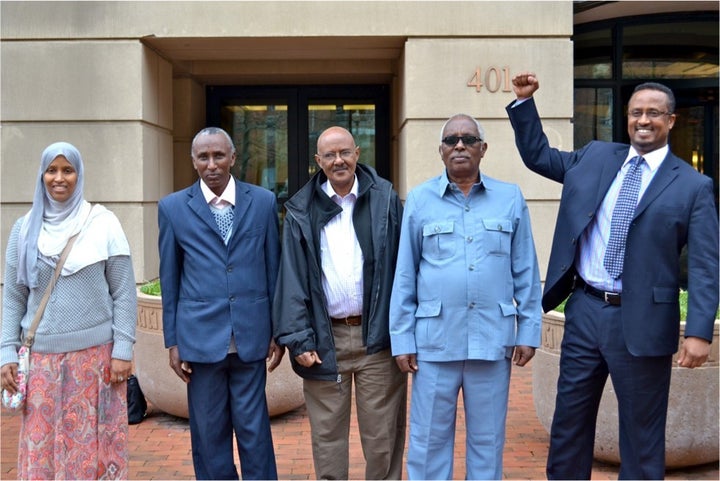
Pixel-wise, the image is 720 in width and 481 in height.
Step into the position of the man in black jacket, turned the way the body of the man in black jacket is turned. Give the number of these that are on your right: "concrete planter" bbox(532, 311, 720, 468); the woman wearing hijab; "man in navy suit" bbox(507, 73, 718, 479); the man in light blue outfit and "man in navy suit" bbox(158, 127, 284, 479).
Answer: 2

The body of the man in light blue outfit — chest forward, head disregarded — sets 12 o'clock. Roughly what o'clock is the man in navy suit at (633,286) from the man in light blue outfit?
The man in navy suit is roughly at 9 o'clock from the man in light blue outfit.

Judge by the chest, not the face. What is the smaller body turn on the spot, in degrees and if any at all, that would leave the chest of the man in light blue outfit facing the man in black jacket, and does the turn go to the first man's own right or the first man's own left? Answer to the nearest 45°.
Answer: approximately 90° to the first man's own right

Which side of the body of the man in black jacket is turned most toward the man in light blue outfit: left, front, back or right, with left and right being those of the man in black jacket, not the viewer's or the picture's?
left

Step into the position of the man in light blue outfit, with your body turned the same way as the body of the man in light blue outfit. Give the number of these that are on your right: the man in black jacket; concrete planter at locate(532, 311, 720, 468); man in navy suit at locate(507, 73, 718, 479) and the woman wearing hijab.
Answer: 2

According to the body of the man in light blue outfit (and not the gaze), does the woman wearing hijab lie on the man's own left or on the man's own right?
on the man's own right

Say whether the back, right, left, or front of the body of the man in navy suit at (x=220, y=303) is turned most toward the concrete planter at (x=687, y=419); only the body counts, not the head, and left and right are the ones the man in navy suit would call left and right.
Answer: left

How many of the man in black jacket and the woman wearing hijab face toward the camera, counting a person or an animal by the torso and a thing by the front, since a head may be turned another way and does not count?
2
